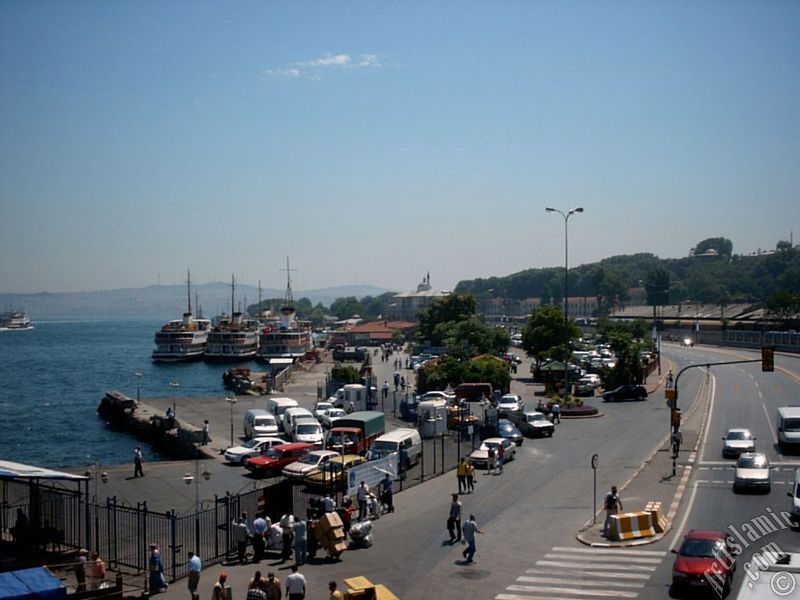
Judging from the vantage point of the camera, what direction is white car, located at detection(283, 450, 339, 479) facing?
facing the viewer and to the left of the viewer

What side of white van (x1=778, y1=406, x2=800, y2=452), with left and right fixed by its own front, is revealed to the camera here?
front

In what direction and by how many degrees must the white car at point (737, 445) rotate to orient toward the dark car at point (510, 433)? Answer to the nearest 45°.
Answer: approximately 90° to its right

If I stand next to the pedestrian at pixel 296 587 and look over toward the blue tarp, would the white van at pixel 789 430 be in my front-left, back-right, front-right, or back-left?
back-right

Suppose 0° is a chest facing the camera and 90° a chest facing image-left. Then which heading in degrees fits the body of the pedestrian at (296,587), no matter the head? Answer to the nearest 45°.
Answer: approximately 180°

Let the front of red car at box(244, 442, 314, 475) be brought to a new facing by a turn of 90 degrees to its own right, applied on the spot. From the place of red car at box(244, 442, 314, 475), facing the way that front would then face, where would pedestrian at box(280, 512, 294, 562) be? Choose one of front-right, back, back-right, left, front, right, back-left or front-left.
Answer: back-left

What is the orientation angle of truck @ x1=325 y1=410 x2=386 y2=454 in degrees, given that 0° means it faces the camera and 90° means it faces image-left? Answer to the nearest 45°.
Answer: approximately 45°

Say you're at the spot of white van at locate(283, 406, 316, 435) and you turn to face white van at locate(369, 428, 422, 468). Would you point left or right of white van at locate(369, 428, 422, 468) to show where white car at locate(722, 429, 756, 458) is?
left

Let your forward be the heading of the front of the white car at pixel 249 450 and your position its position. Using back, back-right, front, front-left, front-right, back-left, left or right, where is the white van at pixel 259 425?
back-right

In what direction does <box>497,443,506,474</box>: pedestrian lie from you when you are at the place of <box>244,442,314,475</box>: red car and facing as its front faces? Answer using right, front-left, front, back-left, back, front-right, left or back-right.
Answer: back-left

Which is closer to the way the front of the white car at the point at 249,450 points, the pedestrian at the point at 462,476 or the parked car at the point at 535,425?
the pedestrian

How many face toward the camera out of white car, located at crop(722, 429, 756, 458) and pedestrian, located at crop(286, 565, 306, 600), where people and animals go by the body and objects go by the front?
1

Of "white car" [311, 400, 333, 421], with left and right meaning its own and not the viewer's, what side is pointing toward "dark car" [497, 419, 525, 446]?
left

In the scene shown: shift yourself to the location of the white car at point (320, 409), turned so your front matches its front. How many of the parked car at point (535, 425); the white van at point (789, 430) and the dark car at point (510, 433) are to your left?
3
